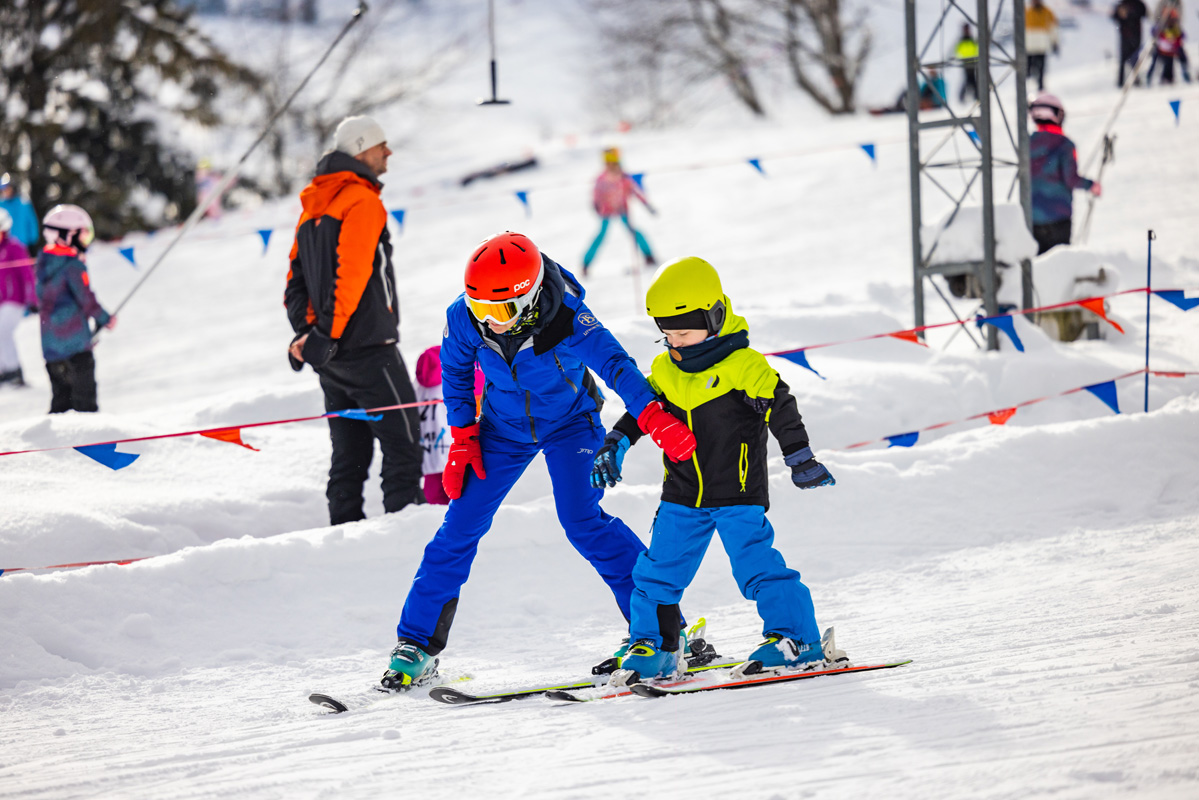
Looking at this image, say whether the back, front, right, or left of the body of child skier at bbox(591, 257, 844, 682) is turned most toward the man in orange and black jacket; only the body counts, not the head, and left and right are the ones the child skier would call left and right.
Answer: right

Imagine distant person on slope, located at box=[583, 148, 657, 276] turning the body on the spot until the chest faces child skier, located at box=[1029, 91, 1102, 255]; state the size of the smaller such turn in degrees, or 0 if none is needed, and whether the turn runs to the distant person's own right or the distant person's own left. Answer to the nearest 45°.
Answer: approximately 45° to the distant person's own left

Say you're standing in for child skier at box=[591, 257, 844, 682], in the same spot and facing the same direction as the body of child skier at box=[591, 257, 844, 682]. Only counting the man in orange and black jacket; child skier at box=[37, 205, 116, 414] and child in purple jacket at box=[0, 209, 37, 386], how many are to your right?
3

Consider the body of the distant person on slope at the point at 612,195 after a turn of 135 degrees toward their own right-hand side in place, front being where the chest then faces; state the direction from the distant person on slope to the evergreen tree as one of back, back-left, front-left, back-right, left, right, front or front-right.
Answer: front

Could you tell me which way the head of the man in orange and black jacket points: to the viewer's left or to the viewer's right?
to the viewer's right

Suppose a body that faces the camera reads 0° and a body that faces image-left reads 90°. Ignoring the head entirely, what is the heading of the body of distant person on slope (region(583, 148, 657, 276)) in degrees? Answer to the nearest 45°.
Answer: approximately 0°

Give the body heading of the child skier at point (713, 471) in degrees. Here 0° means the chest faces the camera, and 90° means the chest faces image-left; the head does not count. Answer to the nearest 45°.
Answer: approximately 45°

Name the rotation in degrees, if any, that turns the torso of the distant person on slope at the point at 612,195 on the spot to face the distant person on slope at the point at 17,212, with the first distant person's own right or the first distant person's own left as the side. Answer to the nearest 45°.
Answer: approximately 90° to the first distant person's own right
